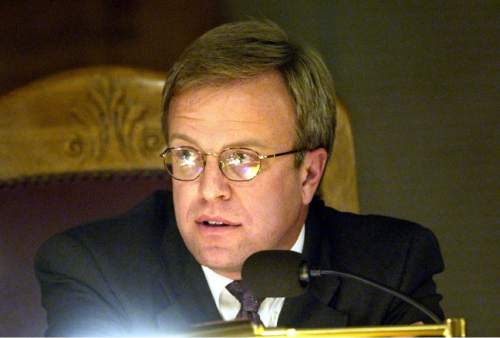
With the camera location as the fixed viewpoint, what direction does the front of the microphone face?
facing to the left of the viewer
